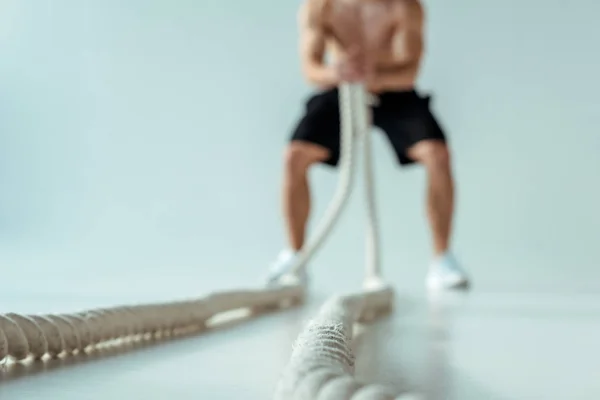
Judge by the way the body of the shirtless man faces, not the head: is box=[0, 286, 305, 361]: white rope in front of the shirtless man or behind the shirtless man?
in front

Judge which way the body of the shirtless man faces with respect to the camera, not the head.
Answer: toward the camera
